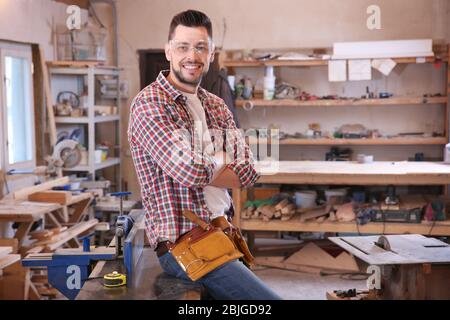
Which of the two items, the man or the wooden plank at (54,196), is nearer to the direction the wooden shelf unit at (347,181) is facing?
the man

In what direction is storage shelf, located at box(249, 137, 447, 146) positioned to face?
toward the camera

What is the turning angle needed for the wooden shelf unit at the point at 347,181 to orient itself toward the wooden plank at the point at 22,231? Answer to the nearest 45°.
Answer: approximately 45° to its right

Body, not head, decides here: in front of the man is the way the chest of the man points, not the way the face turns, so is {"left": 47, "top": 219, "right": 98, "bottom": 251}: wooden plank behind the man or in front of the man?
behind

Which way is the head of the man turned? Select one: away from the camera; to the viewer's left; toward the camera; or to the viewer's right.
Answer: toward the camera

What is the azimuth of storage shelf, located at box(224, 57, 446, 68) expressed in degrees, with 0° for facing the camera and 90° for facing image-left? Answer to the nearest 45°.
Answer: approximately 0°

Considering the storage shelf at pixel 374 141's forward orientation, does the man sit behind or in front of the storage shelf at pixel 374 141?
in front

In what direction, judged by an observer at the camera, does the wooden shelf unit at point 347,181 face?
facing the viewer

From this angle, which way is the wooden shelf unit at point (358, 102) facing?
toward the camera

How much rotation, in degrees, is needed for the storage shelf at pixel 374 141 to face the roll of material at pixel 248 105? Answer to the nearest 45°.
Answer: approximately 90° to its right
